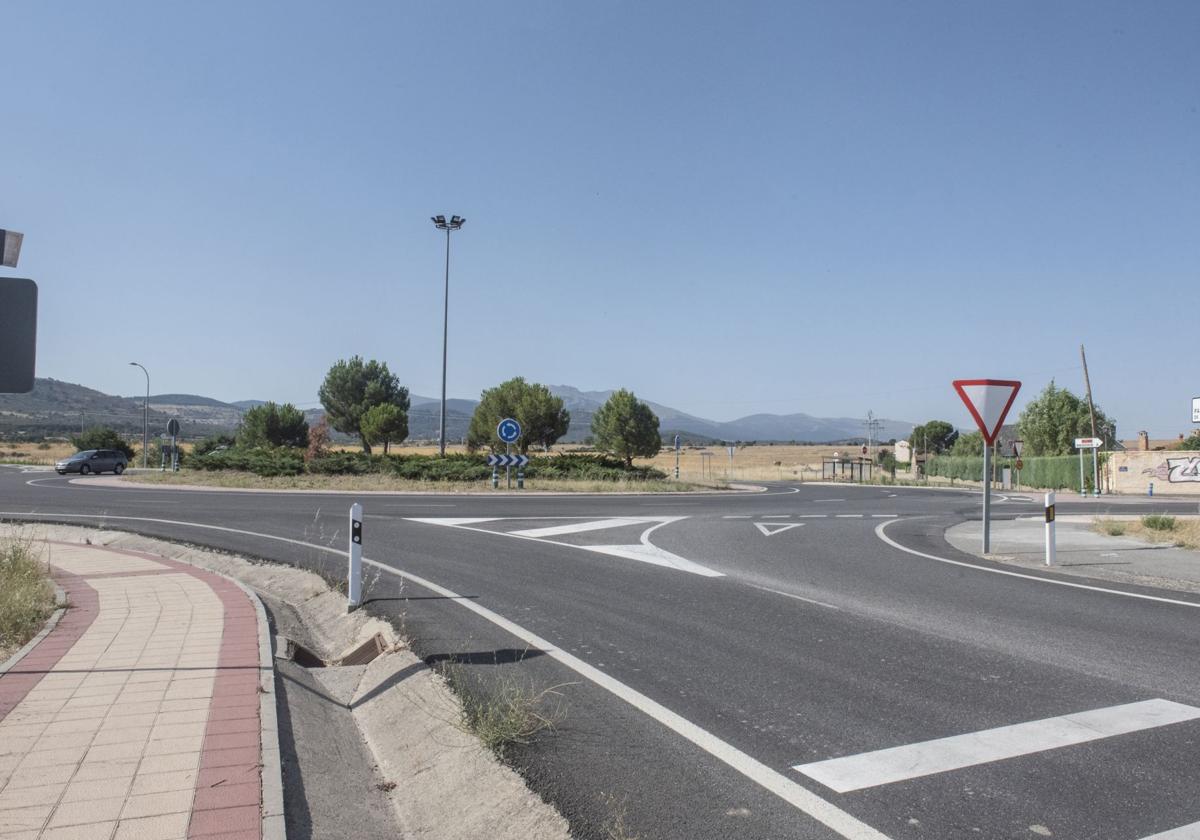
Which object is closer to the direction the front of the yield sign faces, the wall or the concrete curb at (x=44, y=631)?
the concrete curb

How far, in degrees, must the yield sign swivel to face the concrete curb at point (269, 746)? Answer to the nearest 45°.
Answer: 0° — it already faces it

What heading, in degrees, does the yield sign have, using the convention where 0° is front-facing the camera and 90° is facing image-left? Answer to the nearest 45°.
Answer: approximately 0°

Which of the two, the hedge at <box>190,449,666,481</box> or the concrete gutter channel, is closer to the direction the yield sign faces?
the concrete gutter channel

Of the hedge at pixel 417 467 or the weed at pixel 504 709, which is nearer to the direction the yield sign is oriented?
the weed

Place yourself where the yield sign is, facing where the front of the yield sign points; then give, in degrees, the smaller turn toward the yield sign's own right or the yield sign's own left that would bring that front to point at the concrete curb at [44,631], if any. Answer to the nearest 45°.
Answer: approximately 45° to the yield sign's own right
